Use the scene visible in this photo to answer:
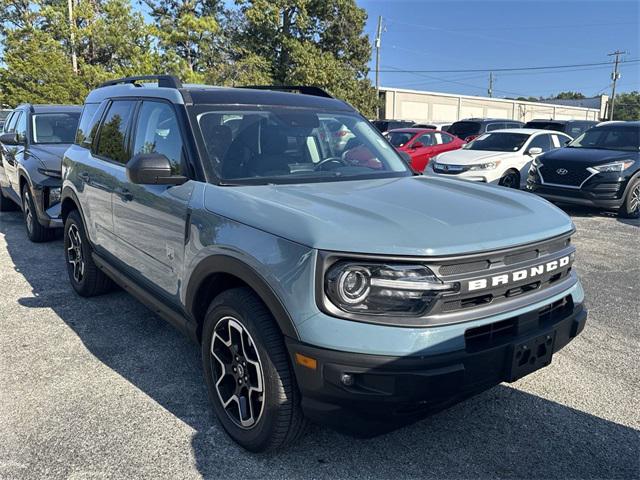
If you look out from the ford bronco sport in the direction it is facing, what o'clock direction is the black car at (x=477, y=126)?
The black car is roughly at 8 o'clock from the ford bronco sport.

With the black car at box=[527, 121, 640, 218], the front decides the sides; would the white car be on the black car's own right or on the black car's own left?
on the black car's own right

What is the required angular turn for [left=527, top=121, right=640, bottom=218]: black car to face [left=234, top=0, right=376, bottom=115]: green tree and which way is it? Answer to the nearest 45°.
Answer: approximately 90° to its right

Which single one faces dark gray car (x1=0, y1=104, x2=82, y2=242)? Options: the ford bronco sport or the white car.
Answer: the white car

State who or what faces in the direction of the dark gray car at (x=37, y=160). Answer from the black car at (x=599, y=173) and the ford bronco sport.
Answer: the black car at (x=599, y=173)

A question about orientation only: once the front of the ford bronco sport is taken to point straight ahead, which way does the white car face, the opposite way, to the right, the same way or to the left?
to the right

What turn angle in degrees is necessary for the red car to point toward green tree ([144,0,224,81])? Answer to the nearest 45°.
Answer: approximately 90° to its right

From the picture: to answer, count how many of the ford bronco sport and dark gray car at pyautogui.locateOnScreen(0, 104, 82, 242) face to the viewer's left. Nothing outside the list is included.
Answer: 0

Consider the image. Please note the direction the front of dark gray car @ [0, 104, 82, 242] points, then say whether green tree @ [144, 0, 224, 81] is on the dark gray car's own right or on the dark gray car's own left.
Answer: on the dark gray car's own left

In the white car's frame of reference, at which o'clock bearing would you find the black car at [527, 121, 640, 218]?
The black car is roughly at 9 o'clock from the white car.

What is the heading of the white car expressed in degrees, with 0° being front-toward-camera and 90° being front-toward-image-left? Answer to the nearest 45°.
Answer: approximately 45°

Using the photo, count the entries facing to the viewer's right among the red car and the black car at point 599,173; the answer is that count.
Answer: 0

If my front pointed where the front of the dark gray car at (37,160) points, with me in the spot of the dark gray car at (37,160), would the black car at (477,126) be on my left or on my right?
on my left

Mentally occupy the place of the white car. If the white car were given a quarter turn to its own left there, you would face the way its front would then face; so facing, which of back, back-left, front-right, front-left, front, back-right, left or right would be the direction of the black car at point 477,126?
back-left

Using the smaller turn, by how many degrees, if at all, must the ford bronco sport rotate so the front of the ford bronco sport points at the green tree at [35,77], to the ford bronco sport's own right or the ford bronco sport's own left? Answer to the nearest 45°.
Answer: approximately 180°

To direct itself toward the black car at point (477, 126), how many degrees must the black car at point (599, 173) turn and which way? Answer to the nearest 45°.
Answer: approximately 135° to its right

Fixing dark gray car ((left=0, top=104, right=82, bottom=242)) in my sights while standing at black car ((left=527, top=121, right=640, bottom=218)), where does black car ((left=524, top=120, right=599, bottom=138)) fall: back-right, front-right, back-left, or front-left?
back-right

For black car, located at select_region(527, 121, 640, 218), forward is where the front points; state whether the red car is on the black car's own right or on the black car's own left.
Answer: on the black car's own right

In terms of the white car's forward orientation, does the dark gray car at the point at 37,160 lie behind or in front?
in front

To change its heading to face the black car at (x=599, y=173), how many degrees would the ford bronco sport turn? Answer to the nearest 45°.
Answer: approximately 90° to its left
